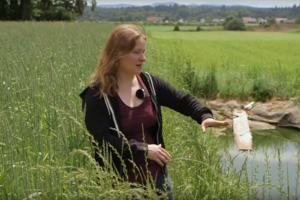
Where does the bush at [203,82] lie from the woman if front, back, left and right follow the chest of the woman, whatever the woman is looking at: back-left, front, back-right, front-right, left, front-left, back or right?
back-left

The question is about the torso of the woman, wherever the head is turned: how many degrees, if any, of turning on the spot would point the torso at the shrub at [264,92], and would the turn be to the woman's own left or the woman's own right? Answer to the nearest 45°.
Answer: approximately 135° to the woman's own left

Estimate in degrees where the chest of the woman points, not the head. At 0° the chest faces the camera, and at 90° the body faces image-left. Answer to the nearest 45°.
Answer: approximately 315°
